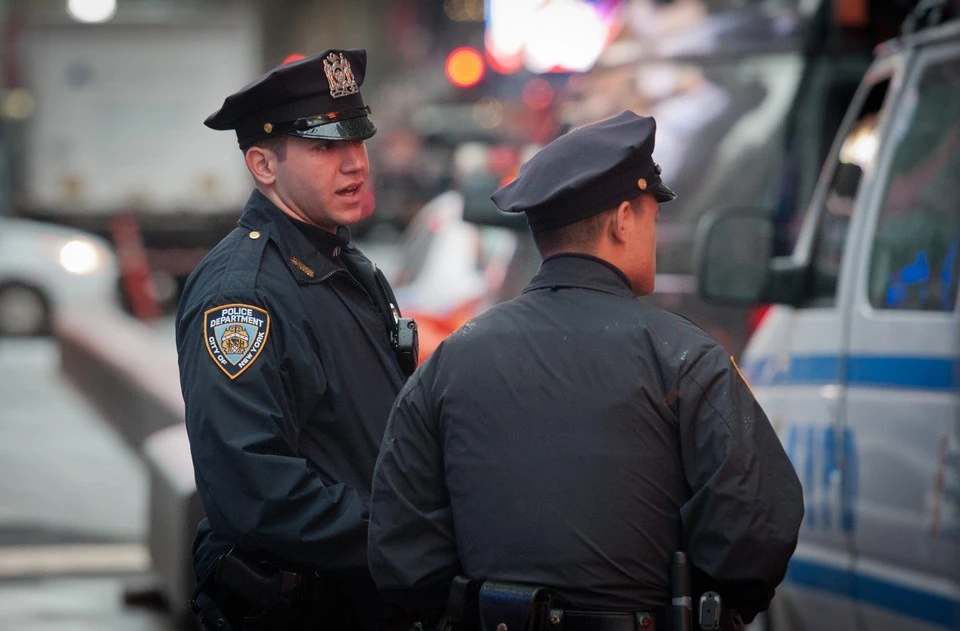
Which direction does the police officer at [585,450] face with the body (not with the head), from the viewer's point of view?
away from the camera

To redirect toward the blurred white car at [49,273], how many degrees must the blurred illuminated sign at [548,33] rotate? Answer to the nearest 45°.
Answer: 0° — it already faces it

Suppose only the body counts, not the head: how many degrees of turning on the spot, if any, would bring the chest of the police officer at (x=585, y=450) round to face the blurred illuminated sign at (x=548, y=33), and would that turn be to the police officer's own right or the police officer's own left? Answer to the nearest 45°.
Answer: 0° — they already face it

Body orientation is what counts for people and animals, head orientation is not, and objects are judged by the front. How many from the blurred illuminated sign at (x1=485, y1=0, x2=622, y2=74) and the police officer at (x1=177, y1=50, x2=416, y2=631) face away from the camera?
0

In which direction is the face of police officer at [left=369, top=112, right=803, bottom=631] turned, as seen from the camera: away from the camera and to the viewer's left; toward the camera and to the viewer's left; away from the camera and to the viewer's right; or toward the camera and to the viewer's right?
away from the camera and to the viewer's right

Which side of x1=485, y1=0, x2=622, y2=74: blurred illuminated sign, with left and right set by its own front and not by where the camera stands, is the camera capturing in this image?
front

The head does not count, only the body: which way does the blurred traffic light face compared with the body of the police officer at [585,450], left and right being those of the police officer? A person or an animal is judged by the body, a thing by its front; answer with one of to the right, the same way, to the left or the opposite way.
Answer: the opposite way

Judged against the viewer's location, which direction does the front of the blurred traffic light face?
facing the viewer

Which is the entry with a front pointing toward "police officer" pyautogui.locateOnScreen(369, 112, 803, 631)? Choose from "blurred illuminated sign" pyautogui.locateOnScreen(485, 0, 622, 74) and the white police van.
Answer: the blurred illuminated sign

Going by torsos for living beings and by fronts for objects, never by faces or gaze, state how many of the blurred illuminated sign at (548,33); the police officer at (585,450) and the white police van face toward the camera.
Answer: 1

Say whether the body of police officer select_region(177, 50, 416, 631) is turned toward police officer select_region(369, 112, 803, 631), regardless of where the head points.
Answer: yes

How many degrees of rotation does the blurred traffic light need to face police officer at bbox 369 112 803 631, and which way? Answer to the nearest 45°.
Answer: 0° — it already faces them

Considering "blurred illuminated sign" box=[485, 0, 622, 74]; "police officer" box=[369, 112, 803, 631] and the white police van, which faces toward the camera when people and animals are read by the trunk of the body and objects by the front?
the blurred illuminated sign

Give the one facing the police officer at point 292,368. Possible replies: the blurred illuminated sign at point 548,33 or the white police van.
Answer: the blurred illuminated sign

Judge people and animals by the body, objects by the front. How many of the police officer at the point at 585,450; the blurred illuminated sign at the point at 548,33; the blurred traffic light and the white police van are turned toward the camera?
2

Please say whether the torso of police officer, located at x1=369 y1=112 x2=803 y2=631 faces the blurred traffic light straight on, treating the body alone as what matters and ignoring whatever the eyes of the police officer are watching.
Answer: yes
